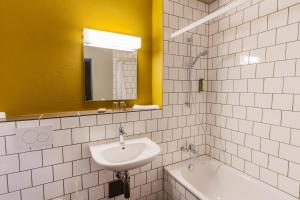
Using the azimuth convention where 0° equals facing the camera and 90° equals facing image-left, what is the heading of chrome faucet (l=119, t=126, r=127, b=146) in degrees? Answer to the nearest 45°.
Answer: approximately 0°

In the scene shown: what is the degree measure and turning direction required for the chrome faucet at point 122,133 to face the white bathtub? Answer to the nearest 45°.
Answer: approximately 90° to its left
